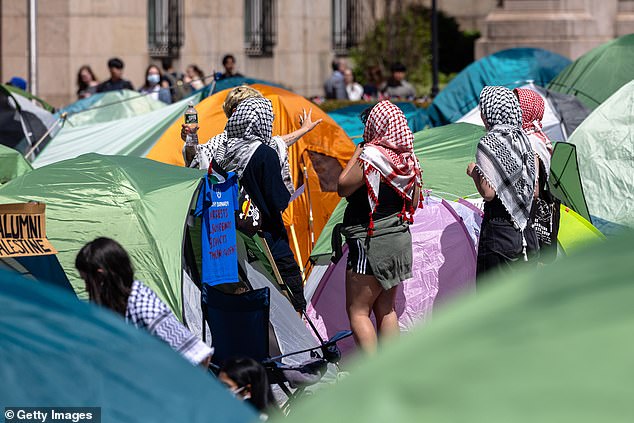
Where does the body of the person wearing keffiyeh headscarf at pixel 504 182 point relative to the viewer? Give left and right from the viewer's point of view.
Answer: facing away from the viewer and to the left of the viewer

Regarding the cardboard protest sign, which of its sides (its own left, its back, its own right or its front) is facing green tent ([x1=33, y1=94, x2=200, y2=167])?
back

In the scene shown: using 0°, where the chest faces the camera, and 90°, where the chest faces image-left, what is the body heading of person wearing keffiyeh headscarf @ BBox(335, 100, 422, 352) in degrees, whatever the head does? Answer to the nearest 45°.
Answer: approximately 135°

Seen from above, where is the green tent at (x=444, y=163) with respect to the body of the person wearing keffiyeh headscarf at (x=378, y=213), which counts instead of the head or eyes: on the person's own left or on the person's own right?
on the person's own right

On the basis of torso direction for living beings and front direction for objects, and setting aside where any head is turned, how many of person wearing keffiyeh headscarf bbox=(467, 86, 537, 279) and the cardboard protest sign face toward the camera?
1

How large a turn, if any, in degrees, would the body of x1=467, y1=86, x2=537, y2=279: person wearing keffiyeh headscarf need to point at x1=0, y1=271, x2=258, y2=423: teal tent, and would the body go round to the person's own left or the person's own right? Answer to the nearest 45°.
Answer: approximately 135° to the person's own left

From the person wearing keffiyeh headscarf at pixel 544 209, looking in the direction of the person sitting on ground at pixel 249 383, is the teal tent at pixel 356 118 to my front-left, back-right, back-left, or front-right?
back-right
